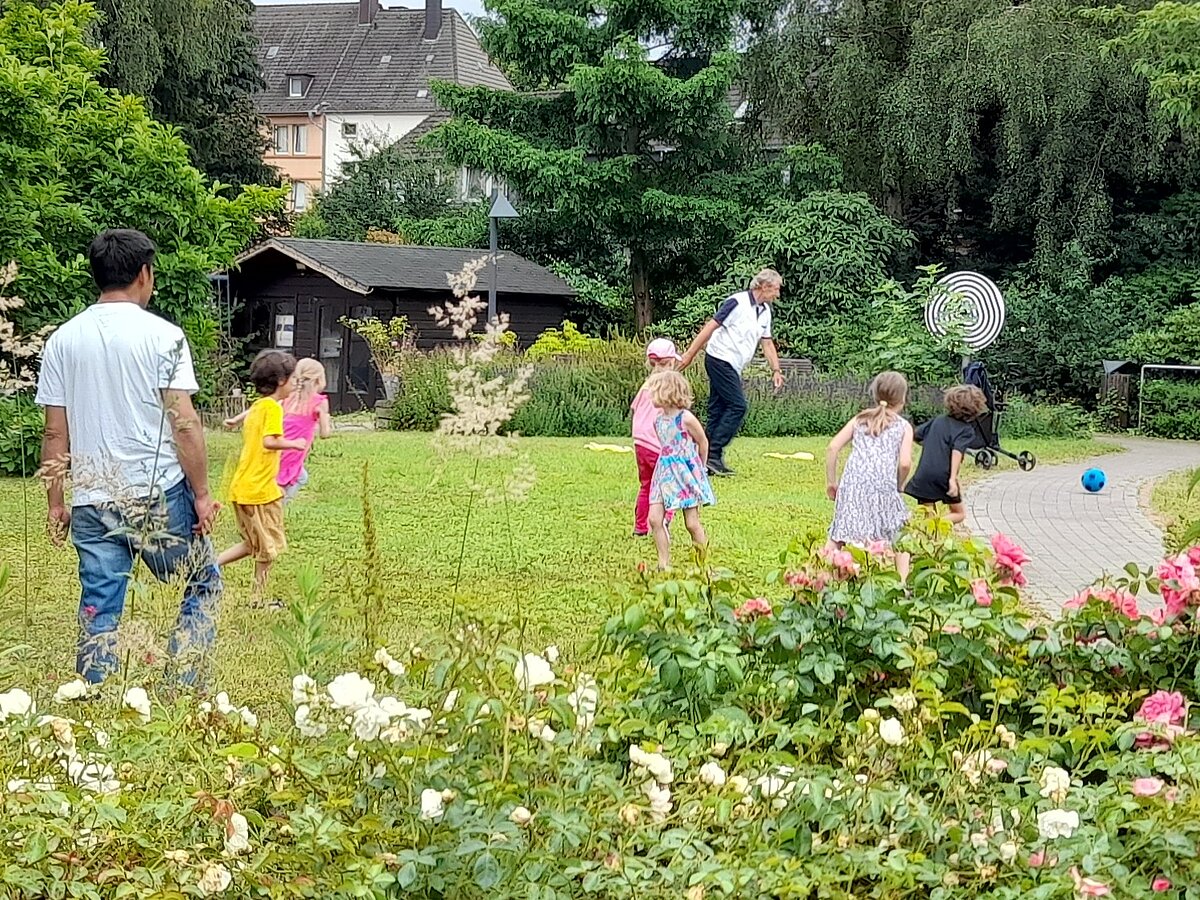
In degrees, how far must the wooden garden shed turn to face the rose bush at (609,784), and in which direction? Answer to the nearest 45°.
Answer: approximately 45° to its left

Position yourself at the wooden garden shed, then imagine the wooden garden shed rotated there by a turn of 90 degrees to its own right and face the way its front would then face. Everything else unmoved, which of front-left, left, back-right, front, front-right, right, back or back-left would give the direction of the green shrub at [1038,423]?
back

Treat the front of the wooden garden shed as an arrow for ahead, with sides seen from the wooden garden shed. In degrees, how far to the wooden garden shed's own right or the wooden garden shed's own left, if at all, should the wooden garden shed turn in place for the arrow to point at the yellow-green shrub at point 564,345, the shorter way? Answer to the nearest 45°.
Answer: approximately 90° to the wooden garden shed's own left

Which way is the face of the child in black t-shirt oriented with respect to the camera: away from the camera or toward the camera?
away from the camera

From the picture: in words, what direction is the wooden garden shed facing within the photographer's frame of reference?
facing the viewer and to the left of the viewer

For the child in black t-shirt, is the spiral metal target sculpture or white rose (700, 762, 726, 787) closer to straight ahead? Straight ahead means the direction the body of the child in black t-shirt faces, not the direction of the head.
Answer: the spiral metal target sculpture

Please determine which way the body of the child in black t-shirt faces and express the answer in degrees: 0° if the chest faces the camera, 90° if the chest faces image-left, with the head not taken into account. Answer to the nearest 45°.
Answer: approximately 225°

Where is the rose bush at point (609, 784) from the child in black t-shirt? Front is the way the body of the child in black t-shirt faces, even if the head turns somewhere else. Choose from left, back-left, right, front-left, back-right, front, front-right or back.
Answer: back-right

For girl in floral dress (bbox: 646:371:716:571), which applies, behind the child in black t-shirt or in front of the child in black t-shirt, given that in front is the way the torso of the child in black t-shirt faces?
behind

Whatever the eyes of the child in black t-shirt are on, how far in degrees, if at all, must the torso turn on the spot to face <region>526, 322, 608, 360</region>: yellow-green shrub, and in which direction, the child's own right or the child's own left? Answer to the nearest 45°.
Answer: approximately 90° to the child's own left

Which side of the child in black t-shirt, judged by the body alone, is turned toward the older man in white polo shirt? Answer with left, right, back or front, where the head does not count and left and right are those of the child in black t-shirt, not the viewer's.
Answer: left
